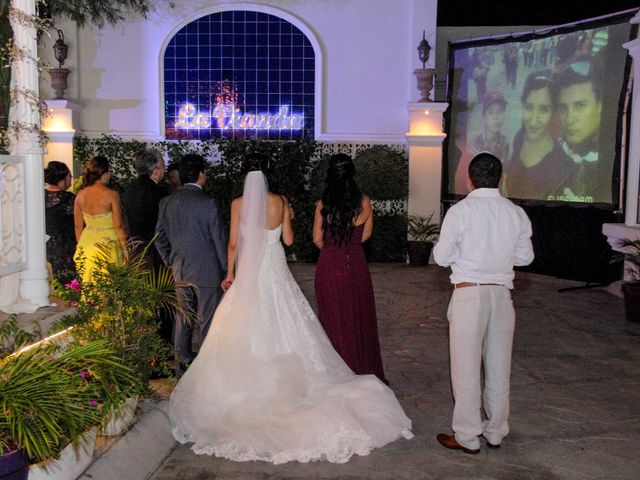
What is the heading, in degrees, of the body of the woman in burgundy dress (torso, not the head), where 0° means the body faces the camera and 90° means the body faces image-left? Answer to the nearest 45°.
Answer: approximately 180°

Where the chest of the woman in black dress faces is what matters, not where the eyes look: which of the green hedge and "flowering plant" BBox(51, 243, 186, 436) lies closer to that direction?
the green hedge

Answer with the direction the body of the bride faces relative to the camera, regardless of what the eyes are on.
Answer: away from the camera

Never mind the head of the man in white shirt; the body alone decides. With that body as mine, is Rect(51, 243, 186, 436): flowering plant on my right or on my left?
on my left

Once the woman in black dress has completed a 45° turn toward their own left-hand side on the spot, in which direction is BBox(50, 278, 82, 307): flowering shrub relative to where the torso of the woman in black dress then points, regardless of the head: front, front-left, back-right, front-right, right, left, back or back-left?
back

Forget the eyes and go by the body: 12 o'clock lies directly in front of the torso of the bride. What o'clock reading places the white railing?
The white railing is roughly at 9 o'clock from the bride.

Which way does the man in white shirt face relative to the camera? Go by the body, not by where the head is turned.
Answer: away from the camera

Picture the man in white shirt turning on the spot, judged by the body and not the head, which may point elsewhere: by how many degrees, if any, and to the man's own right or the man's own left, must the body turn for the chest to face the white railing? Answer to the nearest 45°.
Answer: approximately 90° to the man's own left

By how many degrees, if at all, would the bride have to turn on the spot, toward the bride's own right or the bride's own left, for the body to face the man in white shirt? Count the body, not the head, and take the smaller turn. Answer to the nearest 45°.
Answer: approximately 135° to the bride's own right
